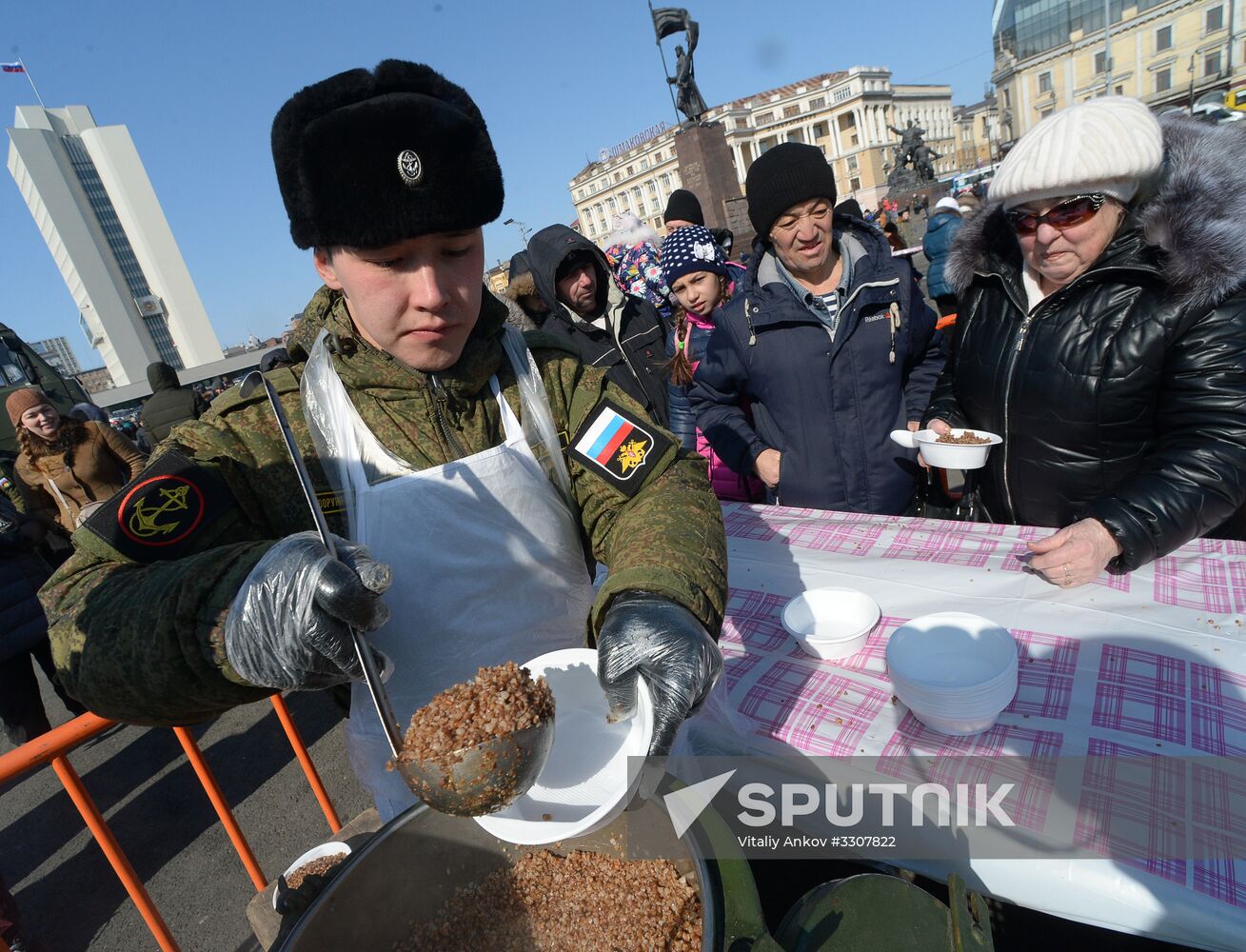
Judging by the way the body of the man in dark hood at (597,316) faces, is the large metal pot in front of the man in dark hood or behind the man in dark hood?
in front

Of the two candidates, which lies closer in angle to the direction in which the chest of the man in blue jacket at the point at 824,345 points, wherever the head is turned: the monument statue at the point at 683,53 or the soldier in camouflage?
the soldier in camouflage

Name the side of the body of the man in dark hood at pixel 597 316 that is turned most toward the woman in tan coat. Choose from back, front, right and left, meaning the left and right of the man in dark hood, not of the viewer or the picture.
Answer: right

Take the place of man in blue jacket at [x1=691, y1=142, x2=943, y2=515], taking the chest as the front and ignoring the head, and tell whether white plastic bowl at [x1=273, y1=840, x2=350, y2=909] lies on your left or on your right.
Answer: on your right

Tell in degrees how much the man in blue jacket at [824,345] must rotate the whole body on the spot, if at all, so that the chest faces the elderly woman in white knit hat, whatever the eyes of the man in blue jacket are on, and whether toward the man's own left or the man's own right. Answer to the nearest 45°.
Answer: approximately 45° to the man's own left

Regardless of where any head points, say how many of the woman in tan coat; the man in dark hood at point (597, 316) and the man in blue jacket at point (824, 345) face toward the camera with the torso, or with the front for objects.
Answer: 3

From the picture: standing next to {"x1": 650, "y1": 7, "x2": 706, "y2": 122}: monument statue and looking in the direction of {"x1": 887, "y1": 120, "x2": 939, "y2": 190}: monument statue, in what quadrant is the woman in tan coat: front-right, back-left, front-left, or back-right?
back-right

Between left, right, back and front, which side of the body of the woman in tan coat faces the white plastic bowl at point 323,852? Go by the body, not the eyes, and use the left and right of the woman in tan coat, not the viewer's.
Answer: front

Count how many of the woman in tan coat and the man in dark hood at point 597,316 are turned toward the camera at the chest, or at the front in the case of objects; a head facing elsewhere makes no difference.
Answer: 2

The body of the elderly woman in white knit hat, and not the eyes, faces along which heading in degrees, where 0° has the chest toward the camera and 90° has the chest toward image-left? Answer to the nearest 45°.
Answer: approximately 45°

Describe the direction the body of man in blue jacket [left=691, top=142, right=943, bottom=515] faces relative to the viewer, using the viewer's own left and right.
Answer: facing the viewer

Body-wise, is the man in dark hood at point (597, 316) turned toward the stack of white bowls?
yes

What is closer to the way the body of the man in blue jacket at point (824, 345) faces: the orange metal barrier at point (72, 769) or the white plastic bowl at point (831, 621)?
the white plastic bowl

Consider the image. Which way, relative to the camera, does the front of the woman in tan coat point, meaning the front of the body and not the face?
toward the camera

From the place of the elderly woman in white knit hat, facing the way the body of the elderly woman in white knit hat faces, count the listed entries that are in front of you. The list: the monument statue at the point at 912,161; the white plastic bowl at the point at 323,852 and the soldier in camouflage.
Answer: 2
